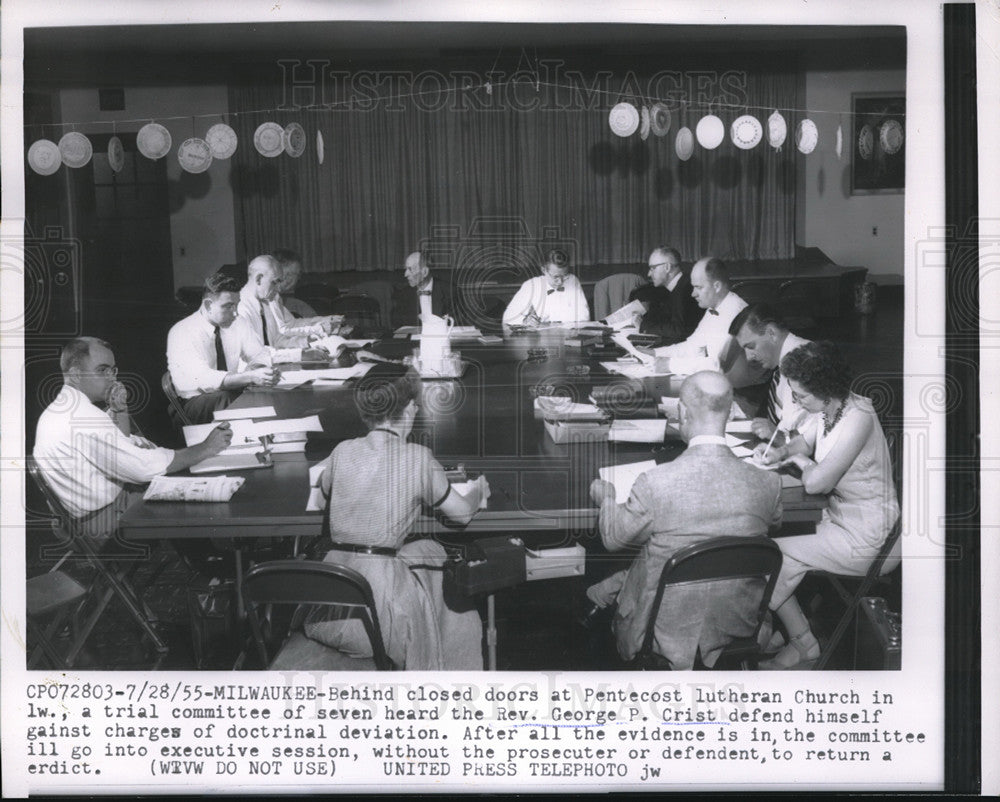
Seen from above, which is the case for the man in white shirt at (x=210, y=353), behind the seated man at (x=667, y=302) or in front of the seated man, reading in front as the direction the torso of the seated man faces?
in front

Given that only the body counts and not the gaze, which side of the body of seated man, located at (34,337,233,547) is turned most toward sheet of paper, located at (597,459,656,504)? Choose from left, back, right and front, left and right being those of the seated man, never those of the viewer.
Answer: front

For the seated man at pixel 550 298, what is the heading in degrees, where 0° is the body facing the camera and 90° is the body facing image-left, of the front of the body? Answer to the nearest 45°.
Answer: approximately 0°

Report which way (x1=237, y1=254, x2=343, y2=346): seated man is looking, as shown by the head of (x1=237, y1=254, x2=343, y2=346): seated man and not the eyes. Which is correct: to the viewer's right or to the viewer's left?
to the viewer's right

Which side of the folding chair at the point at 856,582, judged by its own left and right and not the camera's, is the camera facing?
left

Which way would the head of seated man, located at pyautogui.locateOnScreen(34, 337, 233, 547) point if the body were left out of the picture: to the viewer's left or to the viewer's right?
to the viewer's right

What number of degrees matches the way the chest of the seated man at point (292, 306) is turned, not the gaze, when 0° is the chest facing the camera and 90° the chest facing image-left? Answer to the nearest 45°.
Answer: approximately 270°

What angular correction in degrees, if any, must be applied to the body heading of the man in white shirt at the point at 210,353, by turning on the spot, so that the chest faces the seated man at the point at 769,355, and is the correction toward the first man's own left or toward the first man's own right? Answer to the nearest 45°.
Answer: approximately 45° to the first man's own left

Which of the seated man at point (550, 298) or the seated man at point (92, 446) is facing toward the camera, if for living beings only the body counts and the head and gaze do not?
the seated man at point (550, 298)

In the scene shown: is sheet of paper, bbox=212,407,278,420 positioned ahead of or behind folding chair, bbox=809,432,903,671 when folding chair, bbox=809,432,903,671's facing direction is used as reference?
ahead

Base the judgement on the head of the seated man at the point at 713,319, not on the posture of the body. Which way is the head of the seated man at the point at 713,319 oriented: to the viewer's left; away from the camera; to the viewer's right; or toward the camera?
to the viewer's left

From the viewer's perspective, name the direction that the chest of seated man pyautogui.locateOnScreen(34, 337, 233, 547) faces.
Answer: to the viewer's right

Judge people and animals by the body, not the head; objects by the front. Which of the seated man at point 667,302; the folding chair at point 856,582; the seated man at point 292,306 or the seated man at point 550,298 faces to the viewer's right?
the seated man at point 292,306

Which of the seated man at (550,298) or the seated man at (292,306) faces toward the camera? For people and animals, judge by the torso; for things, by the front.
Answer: the seated man at (550,298)

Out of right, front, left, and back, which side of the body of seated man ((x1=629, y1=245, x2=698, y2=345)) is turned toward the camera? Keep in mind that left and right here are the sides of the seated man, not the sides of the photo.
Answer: left
